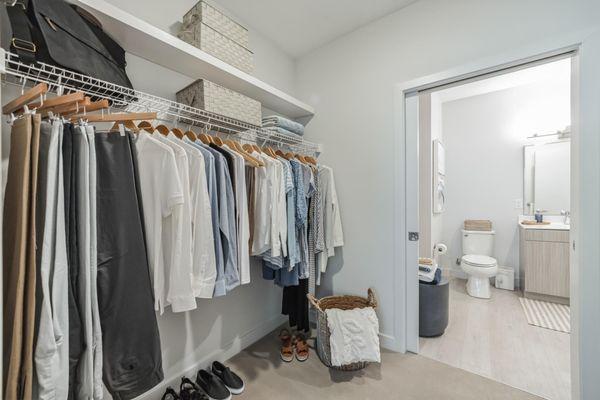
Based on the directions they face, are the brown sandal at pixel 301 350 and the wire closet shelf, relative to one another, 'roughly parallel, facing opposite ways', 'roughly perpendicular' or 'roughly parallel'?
roughly perpendicular

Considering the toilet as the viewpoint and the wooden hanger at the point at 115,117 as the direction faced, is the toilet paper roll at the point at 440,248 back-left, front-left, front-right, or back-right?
front-right

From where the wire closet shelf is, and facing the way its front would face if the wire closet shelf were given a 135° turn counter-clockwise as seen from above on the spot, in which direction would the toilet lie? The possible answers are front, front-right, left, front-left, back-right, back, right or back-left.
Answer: right

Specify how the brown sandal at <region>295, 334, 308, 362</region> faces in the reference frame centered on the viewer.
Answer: facing the viewer

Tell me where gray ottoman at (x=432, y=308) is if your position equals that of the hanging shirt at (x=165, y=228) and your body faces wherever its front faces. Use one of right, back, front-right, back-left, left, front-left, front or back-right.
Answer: back-left

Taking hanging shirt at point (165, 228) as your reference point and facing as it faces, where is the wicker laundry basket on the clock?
The wicker laundry basket is roughly at 7 o'clock from the hanging shirt.

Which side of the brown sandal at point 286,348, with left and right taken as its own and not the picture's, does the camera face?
front

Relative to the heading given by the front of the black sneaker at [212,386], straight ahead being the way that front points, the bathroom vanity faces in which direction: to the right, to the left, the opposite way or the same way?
to the right

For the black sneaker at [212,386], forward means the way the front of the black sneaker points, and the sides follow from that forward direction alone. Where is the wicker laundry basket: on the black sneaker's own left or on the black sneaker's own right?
on the black sneaker's own left
